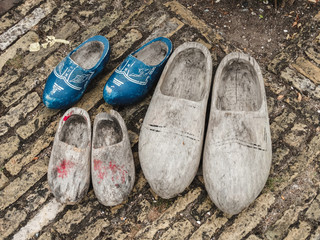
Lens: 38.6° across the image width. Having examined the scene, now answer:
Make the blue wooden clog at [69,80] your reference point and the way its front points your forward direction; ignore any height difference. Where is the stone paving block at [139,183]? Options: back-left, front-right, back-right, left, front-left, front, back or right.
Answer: front-left

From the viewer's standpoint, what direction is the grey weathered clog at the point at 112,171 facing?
toward the camera

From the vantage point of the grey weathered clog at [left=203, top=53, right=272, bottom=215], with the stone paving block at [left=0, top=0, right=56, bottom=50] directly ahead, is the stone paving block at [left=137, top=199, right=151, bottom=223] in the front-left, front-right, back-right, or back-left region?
front-left

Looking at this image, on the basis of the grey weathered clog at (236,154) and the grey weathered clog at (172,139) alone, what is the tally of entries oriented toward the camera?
2

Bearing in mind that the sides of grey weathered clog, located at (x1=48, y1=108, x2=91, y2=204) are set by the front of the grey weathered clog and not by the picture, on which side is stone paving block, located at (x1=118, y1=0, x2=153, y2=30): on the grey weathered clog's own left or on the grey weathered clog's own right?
on the grey weathered clog's own left

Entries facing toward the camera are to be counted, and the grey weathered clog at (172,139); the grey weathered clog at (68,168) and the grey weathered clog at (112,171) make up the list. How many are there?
3

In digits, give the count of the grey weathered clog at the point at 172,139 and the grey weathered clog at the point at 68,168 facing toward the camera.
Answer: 2

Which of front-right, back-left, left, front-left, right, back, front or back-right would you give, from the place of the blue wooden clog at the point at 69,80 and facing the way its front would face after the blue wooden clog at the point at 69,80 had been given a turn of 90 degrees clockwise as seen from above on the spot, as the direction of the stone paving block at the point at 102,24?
right

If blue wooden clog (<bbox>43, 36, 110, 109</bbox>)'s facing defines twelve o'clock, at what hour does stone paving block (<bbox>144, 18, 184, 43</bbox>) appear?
The stone paving block is roughly at 7 o'clock from the blue wooden clog.

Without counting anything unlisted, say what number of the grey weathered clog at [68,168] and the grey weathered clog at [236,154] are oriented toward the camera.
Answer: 2

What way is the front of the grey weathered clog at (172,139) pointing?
toward the camera

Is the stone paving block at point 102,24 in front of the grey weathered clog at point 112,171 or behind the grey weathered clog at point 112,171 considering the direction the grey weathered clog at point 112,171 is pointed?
behind
